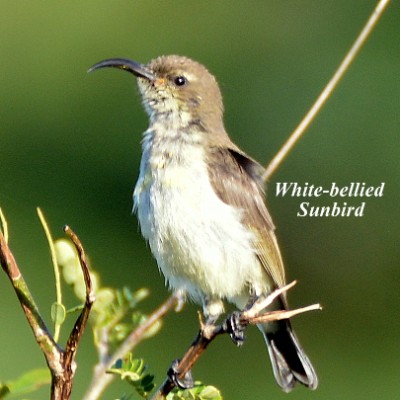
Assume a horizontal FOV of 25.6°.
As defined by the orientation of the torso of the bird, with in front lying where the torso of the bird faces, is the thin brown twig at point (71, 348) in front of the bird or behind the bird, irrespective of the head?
in front

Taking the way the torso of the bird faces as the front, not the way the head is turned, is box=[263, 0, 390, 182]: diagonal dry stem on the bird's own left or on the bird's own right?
on the bird's own left

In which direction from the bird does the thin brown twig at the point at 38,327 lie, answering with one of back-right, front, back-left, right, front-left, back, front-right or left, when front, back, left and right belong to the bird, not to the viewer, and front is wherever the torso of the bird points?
front-right

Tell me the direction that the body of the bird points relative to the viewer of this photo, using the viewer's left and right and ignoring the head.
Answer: facing the viewer and to the left of the viewer

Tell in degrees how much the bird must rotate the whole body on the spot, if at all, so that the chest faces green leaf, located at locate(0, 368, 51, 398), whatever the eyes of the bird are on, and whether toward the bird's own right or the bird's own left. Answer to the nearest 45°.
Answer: approximately 45° to the bird's own right
